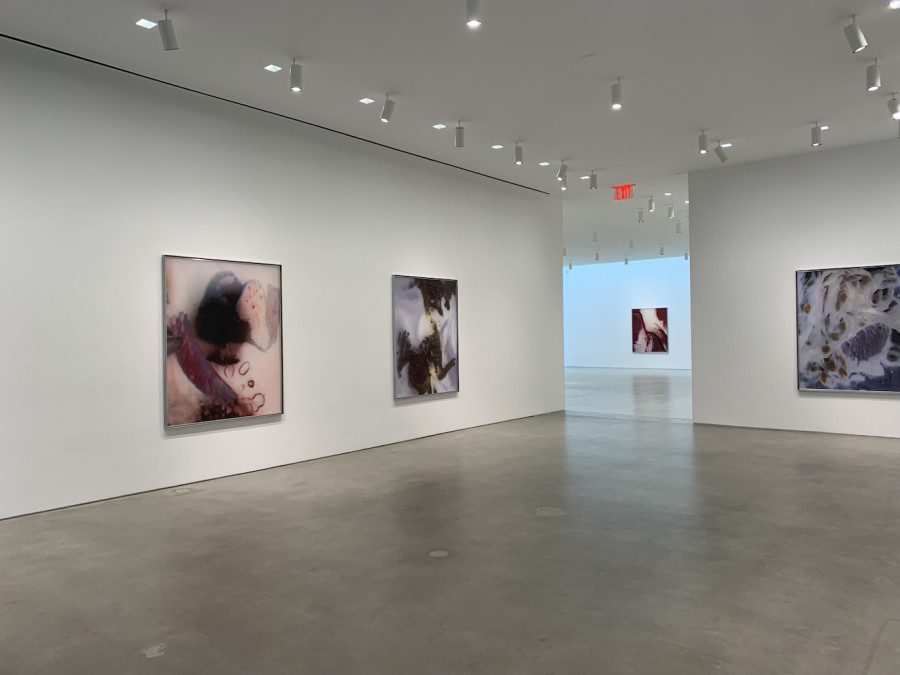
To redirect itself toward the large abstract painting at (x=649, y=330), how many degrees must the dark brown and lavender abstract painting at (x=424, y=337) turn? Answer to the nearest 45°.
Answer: approximately 90° to its left

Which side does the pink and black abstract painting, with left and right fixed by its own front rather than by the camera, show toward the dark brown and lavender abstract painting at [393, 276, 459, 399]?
left

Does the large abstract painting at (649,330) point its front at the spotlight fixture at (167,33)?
yes

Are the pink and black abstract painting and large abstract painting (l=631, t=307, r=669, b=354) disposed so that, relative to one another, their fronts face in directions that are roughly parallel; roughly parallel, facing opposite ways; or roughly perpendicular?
roughly perpendicular

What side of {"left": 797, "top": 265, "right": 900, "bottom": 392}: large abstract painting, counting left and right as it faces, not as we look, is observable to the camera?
front

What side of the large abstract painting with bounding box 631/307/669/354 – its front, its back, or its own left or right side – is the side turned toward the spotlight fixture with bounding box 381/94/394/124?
front

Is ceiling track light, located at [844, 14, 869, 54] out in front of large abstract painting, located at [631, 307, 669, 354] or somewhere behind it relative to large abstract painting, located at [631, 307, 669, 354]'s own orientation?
in front

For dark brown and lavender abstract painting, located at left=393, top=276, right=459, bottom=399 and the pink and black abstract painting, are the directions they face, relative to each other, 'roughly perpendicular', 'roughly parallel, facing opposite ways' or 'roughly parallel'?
roughly parallel

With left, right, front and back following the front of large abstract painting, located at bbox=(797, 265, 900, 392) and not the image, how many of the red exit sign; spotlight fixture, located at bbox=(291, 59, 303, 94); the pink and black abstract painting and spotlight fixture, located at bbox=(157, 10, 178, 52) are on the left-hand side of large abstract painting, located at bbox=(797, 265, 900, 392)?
0

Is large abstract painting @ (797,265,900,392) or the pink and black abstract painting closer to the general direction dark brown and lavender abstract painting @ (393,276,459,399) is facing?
the large abstract painting

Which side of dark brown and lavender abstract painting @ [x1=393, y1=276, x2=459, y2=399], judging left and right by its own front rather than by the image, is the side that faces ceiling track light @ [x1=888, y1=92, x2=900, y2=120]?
front

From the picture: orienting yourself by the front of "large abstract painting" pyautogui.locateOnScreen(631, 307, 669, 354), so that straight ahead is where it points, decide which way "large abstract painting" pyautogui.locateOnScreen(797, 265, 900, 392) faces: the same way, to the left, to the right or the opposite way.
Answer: the same way

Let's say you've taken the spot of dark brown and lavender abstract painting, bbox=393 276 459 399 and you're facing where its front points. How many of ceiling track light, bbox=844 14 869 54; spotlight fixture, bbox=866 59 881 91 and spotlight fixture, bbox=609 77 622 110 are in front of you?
3

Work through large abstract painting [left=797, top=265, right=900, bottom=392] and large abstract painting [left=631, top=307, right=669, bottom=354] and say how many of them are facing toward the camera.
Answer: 2

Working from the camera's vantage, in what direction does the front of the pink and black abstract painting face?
facing the viewer and to the right of the viewer

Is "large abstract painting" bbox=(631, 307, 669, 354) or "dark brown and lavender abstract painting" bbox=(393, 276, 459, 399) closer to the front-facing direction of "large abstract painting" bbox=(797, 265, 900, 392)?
the dark brown and lavender abstract painting

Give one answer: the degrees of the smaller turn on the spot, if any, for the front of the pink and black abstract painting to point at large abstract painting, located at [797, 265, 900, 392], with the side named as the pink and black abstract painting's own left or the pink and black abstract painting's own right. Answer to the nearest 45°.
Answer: approximately 45° to the pink and black abstract painting's own left
